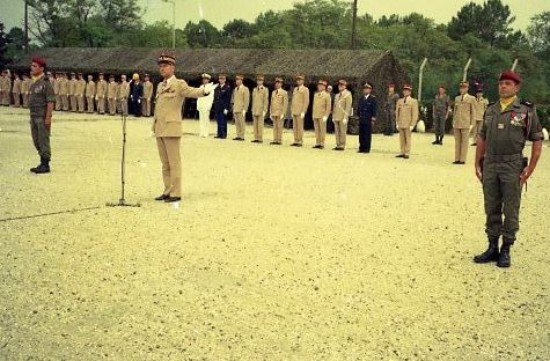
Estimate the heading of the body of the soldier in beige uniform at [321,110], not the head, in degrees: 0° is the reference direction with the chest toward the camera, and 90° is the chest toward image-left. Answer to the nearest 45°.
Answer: approximately 45°

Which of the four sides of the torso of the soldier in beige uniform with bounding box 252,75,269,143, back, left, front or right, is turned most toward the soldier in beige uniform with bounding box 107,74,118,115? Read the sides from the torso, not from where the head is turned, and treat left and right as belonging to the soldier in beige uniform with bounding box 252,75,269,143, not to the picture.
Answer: right

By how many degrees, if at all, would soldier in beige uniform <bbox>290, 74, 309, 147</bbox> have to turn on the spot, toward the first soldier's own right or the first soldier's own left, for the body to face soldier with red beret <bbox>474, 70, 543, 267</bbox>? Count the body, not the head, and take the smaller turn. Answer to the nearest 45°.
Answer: approximately 45° to the first soldier's own left

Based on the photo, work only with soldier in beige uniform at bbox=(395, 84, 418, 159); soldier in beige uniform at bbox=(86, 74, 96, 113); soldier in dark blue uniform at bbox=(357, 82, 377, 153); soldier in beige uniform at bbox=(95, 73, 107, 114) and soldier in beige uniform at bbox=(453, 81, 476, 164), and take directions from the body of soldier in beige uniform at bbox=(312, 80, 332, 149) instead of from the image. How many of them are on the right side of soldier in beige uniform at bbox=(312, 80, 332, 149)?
2

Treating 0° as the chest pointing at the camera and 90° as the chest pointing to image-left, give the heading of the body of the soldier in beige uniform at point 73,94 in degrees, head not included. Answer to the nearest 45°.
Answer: approximately 0°

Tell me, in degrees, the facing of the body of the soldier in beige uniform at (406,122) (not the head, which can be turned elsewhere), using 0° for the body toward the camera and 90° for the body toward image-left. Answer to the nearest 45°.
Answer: approximately 45°

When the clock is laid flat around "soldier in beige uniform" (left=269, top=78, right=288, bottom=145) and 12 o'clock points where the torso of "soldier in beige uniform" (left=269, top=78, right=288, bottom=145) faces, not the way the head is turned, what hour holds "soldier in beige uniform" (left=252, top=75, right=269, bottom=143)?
"soldier in beige uniform" (left=252, top=75, right=269, bottom=143) is roughly at 3 o'clock from "soldier in beige uniform" (left=269, top=78, right=288, bottom=145).

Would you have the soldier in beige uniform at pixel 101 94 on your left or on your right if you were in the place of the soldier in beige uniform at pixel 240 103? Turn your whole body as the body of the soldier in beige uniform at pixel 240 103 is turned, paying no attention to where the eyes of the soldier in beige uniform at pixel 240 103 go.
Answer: on your right

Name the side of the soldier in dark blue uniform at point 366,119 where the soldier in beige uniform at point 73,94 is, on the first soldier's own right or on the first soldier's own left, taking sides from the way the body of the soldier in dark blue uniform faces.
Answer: on the first soldier's own right

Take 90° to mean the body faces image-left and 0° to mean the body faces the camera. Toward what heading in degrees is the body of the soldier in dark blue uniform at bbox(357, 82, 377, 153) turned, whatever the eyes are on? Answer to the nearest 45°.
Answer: approximately 45°

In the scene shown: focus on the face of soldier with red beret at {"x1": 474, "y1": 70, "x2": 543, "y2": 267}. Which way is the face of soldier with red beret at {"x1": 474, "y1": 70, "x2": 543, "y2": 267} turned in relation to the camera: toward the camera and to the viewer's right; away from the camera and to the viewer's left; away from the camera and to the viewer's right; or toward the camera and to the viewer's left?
toward the camera and to the viewer's left
